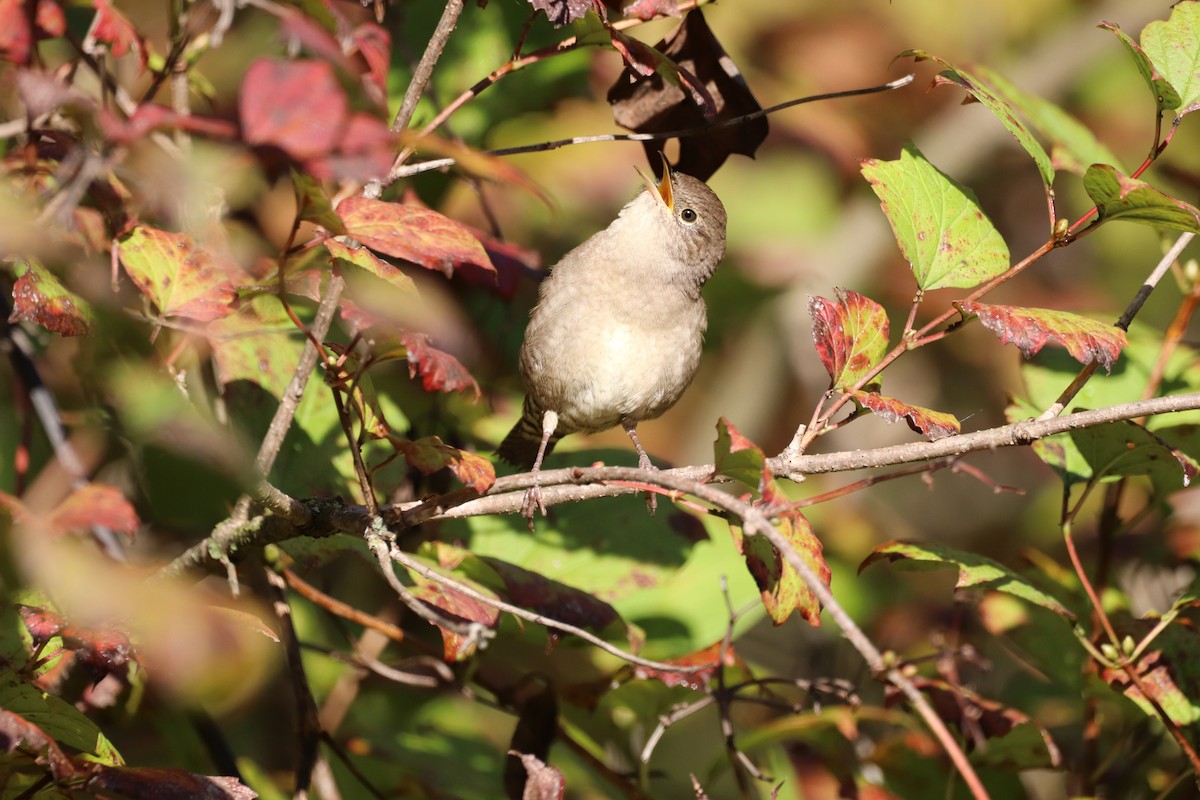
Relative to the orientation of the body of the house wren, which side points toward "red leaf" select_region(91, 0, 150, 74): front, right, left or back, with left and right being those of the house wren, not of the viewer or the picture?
right

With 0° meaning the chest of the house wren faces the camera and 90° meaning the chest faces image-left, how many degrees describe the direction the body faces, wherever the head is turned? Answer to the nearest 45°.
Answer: approximately 315°
